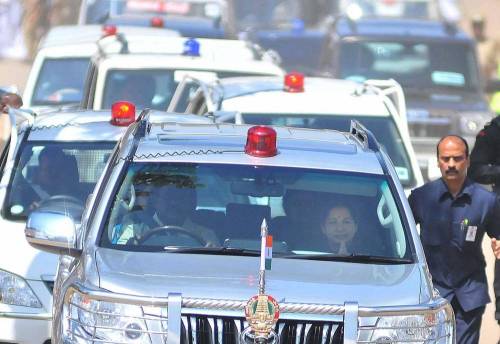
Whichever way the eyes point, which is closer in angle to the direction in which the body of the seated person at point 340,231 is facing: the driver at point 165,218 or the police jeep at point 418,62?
the driver

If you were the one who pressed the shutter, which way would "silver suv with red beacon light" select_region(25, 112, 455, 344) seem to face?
facing the viewer

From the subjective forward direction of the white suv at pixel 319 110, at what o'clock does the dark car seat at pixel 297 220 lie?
The dark car seat is roughly at 12 o'clock from the white suv.

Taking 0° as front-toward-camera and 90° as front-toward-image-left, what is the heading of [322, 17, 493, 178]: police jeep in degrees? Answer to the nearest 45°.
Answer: approximately 0°

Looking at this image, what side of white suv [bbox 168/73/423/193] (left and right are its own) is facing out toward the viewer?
front

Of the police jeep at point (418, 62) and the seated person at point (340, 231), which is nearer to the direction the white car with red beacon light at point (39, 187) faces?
the seated person

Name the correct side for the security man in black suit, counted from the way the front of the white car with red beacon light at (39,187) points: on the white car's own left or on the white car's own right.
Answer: on the white car's own left

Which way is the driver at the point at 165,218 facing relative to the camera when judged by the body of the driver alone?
toward the camera

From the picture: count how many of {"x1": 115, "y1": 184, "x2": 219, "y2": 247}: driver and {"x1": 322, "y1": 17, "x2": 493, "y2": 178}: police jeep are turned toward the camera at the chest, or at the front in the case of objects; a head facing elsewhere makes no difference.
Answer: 2

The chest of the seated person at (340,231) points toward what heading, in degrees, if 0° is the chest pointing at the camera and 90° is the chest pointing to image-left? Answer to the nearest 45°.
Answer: approximately 0°
